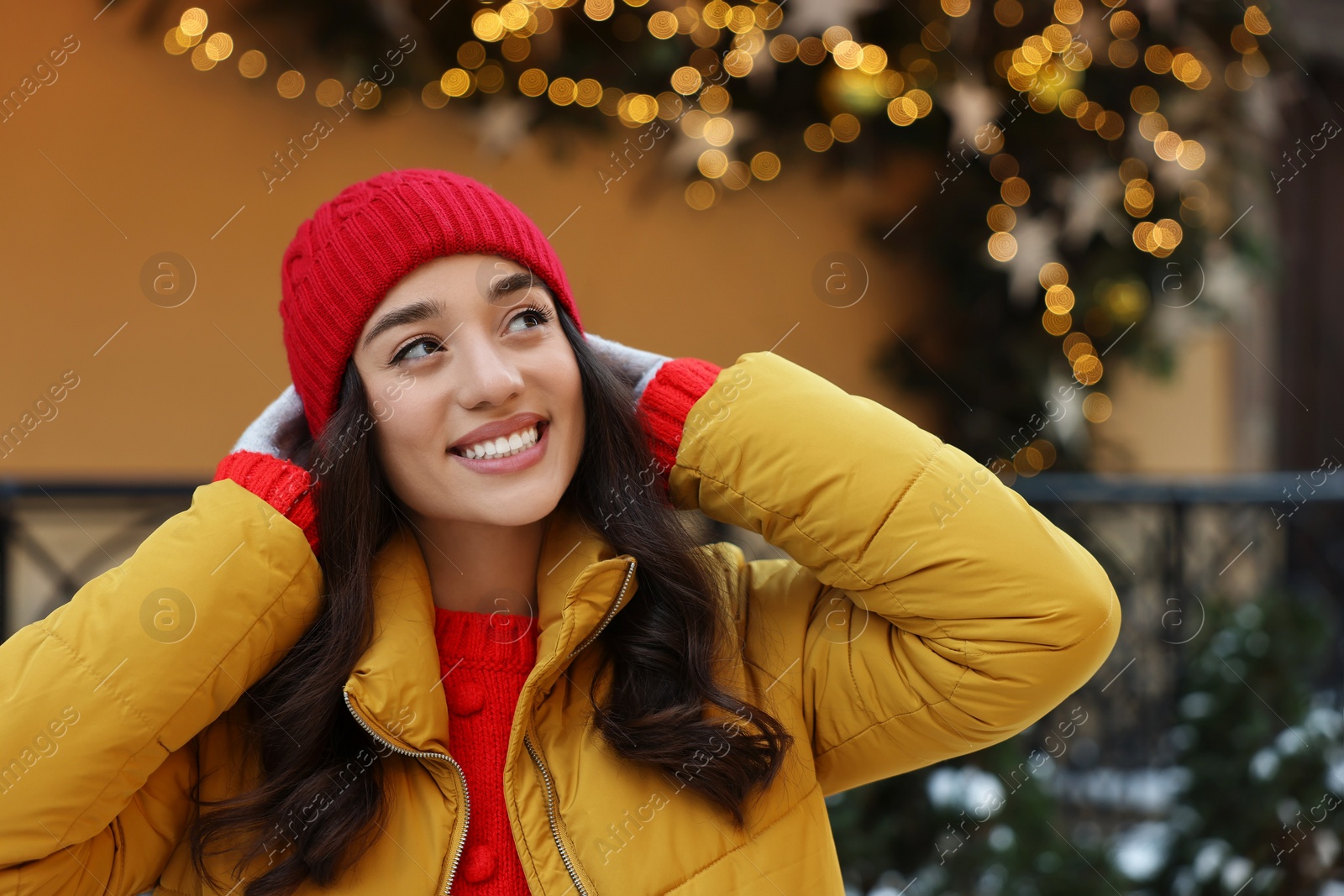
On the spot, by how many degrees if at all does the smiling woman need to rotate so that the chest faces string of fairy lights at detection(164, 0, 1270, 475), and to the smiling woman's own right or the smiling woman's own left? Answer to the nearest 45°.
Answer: approximately 135° to the smiling woman's own left

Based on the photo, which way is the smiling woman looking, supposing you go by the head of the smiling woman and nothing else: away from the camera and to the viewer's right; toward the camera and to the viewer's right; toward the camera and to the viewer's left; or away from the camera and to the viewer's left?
toward the camera and to the viewer's right

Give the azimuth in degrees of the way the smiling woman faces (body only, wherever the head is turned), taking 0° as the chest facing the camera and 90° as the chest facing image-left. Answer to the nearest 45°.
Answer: approximately 0°
